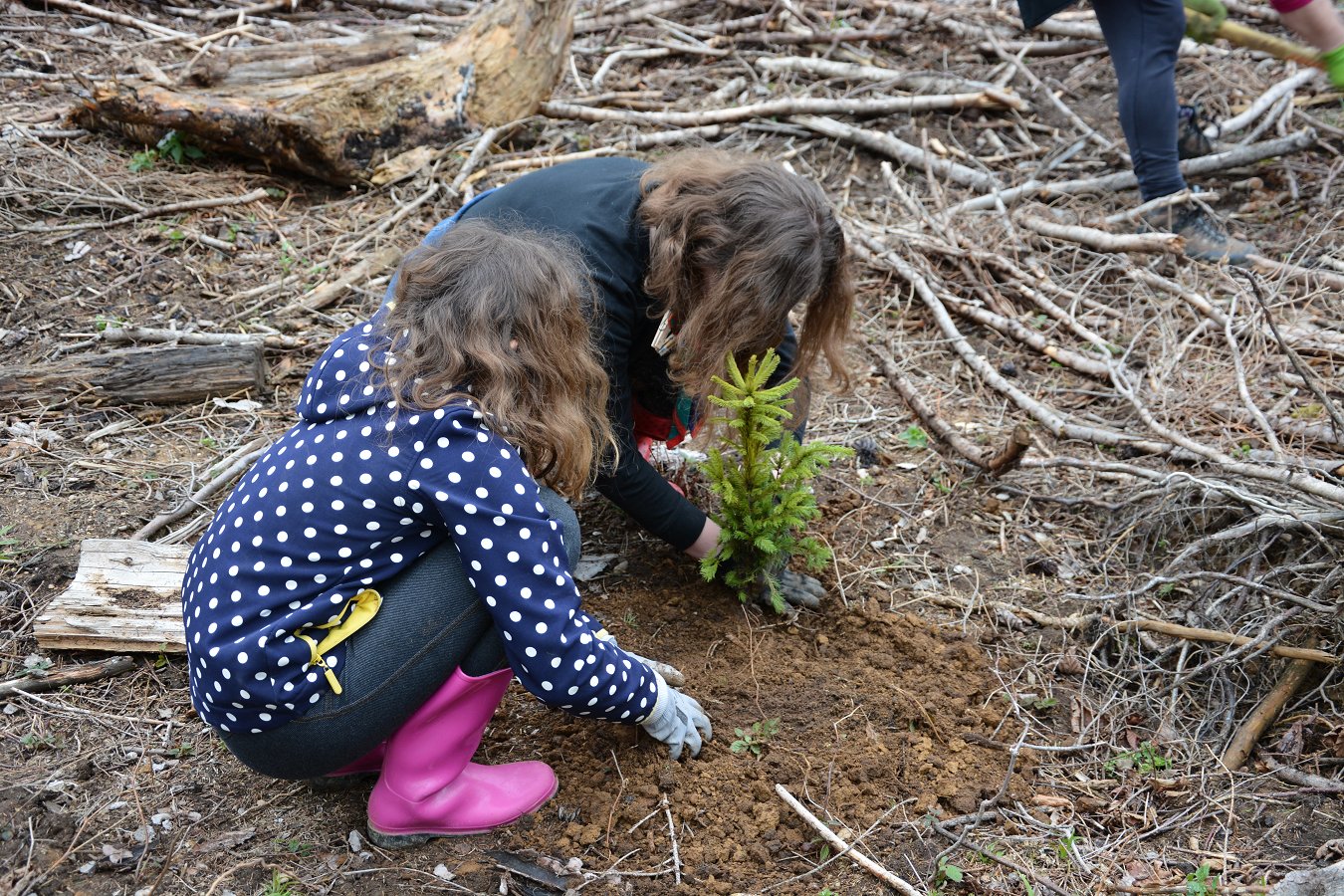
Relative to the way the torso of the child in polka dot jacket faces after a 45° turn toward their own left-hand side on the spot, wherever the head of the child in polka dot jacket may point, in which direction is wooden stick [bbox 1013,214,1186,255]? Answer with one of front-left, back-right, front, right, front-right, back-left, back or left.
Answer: front

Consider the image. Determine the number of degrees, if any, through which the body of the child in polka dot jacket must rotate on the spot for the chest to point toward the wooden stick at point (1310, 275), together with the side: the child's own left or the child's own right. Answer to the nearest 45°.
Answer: approximately 45° to the child's own left

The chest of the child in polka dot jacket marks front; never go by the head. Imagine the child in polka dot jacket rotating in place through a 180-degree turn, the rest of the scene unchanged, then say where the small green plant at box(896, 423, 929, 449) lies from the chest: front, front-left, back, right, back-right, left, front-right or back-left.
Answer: back-right

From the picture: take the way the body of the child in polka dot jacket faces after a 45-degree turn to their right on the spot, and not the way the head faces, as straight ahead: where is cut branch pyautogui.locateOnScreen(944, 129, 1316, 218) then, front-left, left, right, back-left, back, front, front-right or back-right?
left

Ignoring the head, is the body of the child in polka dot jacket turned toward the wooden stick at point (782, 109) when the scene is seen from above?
no

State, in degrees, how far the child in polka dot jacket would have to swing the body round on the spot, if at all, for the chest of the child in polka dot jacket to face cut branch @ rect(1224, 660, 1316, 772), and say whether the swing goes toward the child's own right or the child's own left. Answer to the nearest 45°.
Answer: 0° — they already face it

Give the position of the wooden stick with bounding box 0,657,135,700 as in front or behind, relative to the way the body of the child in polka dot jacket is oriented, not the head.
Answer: behind

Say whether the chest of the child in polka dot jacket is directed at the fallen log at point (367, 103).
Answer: no

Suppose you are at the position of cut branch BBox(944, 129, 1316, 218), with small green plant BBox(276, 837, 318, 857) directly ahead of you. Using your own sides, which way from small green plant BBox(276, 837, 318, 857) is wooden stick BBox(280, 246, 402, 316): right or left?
right

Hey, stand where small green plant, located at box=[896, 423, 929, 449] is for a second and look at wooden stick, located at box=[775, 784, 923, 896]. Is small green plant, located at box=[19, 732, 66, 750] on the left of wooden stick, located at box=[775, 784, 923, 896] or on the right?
right

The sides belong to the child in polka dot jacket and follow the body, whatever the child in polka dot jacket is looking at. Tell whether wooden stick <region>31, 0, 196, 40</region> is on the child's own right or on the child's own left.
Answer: on the child's own left

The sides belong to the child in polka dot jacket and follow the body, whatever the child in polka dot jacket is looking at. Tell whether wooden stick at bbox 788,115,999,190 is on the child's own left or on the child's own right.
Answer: on the child's own left

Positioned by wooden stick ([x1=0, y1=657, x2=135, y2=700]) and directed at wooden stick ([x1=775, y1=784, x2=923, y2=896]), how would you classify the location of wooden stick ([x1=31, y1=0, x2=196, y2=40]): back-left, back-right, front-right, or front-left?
back-left

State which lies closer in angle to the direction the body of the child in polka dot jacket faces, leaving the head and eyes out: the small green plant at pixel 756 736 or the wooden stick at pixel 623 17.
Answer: the small green plant

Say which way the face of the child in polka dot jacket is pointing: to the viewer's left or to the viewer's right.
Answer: to the viewer's right

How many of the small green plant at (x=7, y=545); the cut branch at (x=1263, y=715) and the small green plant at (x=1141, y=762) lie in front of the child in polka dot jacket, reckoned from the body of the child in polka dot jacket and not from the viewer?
2

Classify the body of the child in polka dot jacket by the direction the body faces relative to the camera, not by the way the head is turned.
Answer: to the viewer's right
